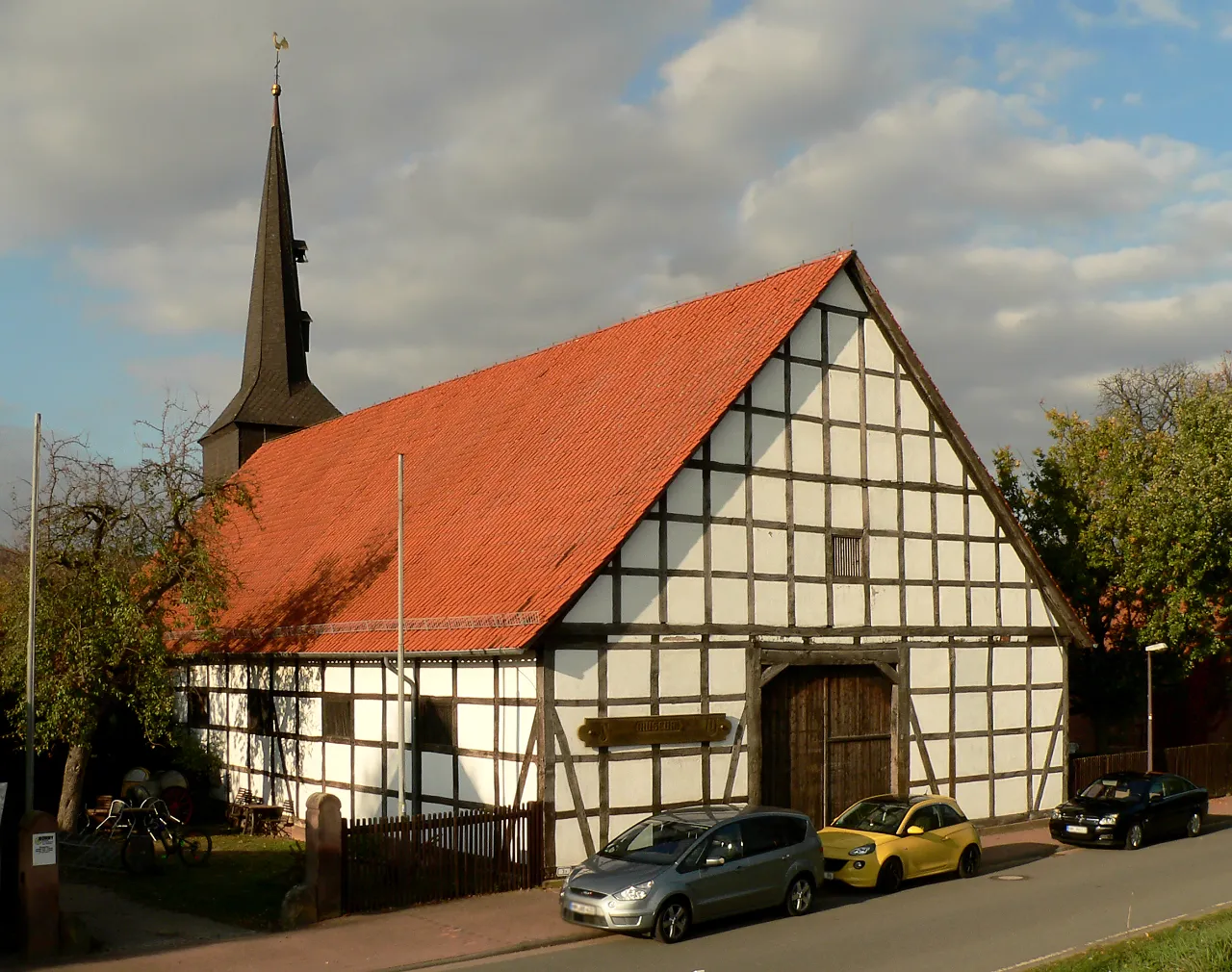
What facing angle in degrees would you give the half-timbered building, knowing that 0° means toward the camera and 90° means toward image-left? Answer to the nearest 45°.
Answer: approximately 315°

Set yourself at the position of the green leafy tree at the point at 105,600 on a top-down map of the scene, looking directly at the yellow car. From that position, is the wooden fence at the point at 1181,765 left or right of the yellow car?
left

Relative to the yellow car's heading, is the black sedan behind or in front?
behind

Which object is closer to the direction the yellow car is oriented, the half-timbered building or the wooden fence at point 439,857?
the wooden fence

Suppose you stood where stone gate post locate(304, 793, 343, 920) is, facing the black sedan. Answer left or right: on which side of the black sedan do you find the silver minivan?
right

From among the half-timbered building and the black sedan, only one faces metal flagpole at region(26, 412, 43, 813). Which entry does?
the black sedan

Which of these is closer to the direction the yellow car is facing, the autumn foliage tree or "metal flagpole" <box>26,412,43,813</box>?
the metal flagpole

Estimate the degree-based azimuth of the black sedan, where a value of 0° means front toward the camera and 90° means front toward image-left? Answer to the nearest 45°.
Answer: approximately 45°

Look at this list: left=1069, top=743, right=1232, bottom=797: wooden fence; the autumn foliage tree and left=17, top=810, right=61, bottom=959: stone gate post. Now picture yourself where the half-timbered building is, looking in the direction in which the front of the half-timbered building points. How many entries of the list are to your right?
1

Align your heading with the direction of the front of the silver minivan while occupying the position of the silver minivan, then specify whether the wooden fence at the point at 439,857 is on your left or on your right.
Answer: on your right

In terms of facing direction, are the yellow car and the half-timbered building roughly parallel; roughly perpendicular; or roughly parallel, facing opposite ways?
roughly perpendicular

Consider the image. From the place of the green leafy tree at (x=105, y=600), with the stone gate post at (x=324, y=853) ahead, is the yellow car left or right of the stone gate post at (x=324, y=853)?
left
